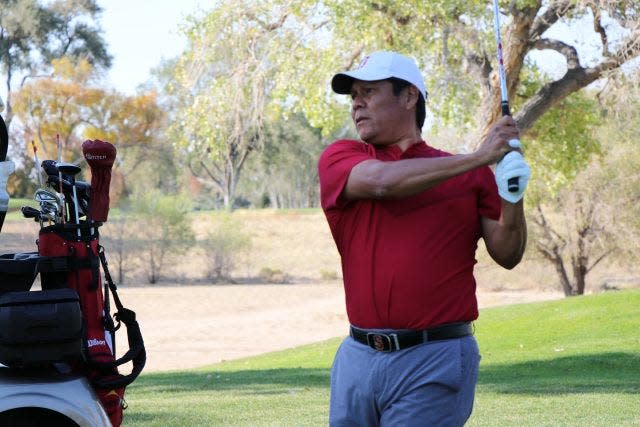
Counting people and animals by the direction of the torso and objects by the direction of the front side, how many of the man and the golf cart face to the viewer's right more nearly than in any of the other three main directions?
0

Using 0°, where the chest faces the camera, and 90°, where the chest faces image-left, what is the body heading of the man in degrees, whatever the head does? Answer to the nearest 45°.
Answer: approximately 45°

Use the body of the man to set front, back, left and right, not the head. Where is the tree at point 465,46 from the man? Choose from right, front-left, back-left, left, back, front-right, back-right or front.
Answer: back-right

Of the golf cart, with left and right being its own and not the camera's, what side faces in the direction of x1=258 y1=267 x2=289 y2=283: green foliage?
right

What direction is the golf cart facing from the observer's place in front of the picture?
facing to the left of the viewer

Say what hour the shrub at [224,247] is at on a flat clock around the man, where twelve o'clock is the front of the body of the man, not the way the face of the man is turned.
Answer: The shrub is roughly at 4 o'clock from the man.

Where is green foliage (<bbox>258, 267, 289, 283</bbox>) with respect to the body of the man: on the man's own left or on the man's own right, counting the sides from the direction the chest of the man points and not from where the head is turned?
on the man's own right

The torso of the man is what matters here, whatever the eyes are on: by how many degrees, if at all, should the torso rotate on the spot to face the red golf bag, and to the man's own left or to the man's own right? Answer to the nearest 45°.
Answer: approximately 45° to the man's own right
